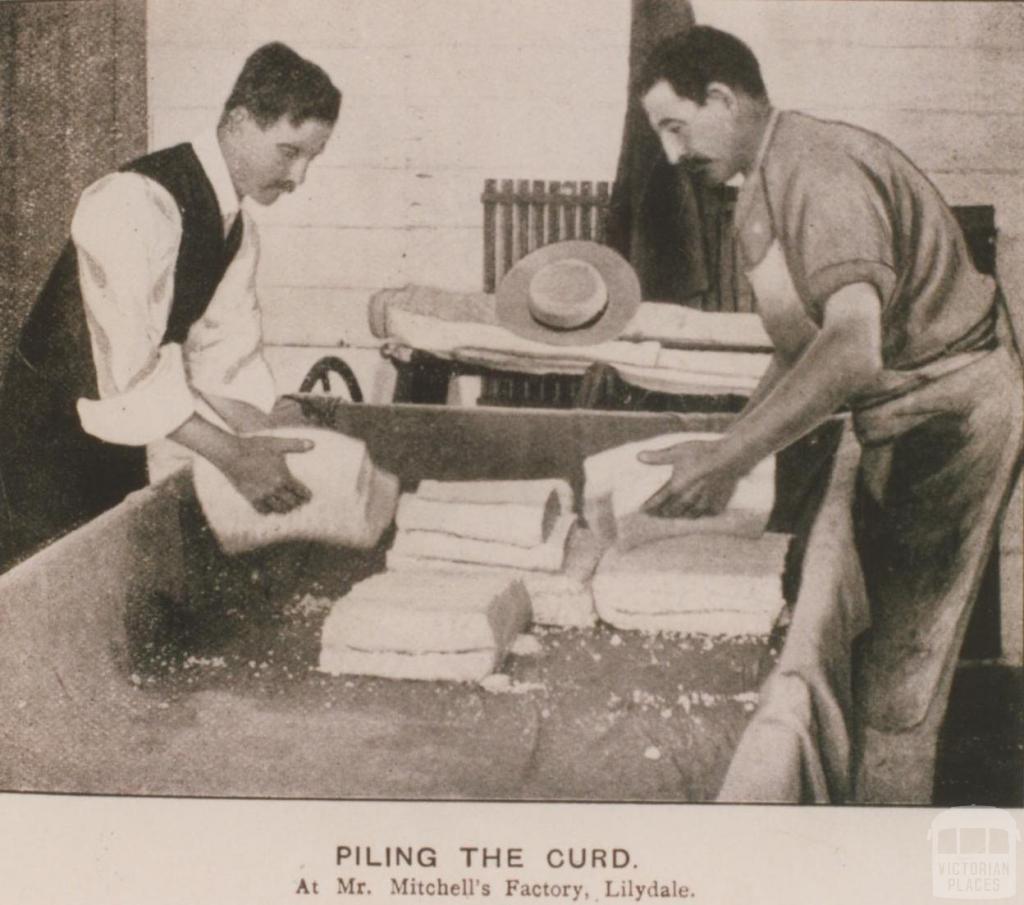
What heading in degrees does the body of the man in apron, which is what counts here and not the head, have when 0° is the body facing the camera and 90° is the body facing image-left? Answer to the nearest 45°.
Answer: approximately 90°

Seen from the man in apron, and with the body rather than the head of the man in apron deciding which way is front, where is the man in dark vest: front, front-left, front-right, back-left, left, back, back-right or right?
front

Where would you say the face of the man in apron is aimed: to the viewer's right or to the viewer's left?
to the viewer's left
